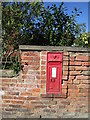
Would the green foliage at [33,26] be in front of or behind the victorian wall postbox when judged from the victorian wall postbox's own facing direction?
behind

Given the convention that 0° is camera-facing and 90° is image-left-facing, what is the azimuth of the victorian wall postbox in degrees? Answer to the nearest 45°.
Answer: approximately 0°
